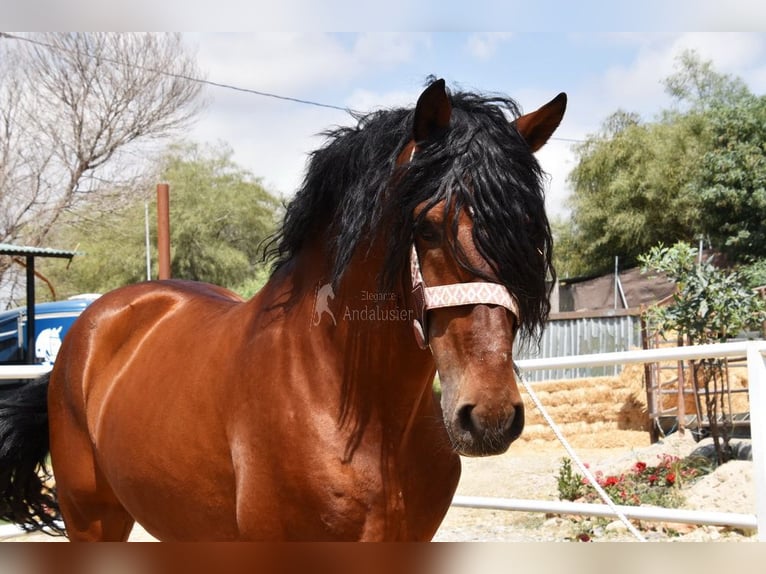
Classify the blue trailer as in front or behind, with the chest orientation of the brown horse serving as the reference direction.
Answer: behind

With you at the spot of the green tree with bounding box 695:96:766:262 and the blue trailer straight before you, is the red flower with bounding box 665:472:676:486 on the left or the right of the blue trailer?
left

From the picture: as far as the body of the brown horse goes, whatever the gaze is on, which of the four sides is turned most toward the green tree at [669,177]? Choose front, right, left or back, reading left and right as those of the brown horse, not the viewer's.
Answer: left

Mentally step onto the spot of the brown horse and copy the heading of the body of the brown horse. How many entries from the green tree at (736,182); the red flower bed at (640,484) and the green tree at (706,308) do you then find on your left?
3

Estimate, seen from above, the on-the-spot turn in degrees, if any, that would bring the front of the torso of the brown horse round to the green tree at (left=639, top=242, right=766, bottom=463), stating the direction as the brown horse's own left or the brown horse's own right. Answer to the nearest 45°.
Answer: approximately 90° to the brown horse's own left

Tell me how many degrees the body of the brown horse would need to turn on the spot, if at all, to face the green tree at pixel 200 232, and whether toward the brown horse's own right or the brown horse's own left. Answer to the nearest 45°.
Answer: approximately 135° to the brown horse's own left

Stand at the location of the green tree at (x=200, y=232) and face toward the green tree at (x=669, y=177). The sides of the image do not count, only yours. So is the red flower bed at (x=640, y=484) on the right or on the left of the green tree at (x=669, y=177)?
right

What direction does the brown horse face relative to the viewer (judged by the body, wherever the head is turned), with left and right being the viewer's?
facing the viewer and to the right of the viewer

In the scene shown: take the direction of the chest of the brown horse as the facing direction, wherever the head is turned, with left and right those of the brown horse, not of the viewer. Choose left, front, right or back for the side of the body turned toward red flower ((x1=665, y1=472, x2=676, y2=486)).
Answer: left

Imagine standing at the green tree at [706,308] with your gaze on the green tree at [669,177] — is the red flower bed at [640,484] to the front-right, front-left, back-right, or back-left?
back-left
